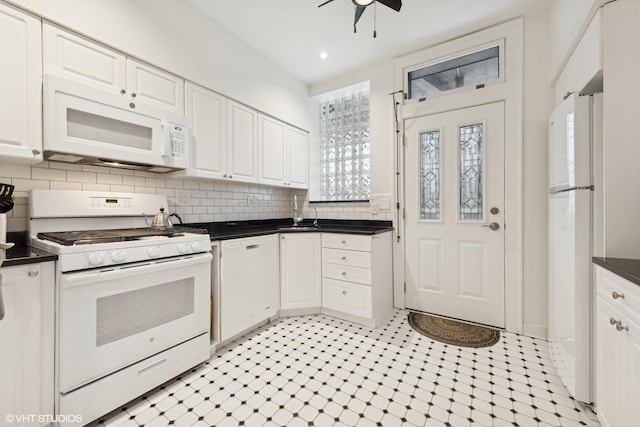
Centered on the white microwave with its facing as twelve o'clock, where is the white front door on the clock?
The white front door is roughly at 11 o'clock from the white microwave.

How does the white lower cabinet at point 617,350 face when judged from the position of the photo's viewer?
facing to the left of the viewer

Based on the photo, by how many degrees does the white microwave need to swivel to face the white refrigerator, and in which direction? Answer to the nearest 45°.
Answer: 0° — it already faces it

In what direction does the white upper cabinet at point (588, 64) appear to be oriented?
to the viewer's left

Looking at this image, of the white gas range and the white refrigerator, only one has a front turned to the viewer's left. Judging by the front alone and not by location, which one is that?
the white refrigerator

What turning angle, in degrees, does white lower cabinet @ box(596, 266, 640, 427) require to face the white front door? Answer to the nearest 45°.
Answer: approximately 45° to its right

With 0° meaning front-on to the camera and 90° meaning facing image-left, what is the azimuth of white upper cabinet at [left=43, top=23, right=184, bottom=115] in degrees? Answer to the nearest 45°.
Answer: approximately 315°

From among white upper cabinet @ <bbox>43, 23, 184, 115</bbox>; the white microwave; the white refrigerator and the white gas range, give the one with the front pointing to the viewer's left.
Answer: the white refrigerator

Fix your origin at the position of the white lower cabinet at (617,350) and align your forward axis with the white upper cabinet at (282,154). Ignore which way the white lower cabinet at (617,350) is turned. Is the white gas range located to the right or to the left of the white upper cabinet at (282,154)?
left

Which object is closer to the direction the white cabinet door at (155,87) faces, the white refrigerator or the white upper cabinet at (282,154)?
the white refrigerator

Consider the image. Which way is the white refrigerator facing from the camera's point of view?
to the viewer's left

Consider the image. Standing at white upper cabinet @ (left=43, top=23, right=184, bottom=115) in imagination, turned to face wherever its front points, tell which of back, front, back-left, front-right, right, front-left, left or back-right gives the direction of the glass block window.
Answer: front-left
